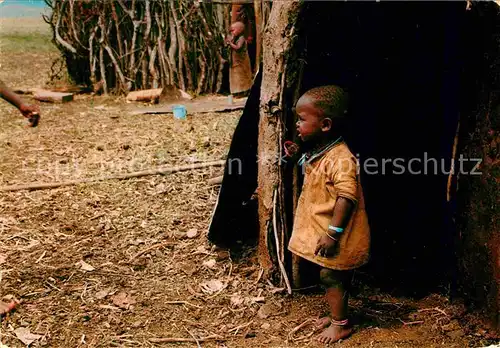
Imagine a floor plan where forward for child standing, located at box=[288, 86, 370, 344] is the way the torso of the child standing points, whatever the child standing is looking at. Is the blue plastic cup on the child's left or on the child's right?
on the child's right

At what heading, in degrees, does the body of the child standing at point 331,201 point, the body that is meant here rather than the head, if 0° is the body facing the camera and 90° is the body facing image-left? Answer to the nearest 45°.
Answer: approximately 90°

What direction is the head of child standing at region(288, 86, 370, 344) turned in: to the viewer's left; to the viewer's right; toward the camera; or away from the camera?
to the viewer's left

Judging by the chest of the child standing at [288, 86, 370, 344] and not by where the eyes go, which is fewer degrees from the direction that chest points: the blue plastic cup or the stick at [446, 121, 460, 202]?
the blue plastic cup

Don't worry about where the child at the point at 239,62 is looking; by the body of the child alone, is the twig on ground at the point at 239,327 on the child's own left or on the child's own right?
on the child's own left
